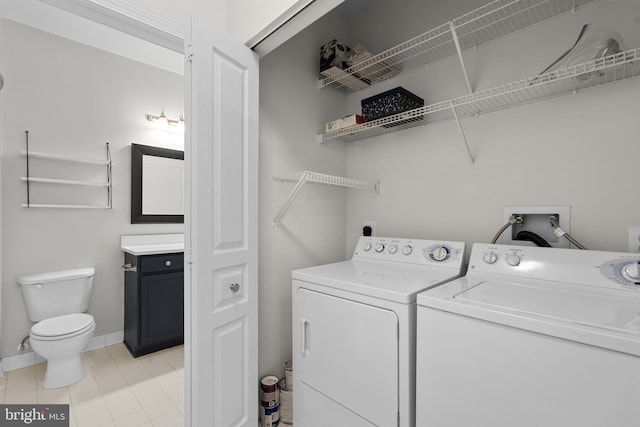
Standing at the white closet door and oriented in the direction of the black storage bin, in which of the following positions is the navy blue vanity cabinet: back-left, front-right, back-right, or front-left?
back-left

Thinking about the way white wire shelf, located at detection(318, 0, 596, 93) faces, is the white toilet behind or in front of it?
in front

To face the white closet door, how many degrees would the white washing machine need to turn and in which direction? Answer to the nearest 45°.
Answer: approximately 45° to its right

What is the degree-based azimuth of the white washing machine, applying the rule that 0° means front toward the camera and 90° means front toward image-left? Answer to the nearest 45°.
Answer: approximately 45°

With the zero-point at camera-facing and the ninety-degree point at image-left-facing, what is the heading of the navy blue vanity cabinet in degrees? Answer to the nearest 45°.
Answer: approximately 315°

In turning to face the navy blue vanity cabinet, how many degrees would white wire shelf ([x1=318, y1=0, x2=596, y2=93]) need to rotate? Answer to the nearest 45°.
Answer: approximately 45° to its right

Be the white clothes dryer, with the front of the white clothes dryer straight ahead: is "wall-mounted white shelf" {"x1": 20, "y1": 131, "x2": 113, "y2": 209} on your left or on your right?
on your right

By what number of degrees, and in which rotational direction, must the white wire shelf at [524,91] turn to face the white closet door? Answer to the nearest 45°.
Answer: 0° — it already faces it

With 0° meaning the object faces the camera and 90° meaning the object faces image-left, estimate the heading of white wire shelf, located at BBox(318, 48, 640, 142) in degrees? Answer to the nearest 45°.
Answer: approximately 45°
